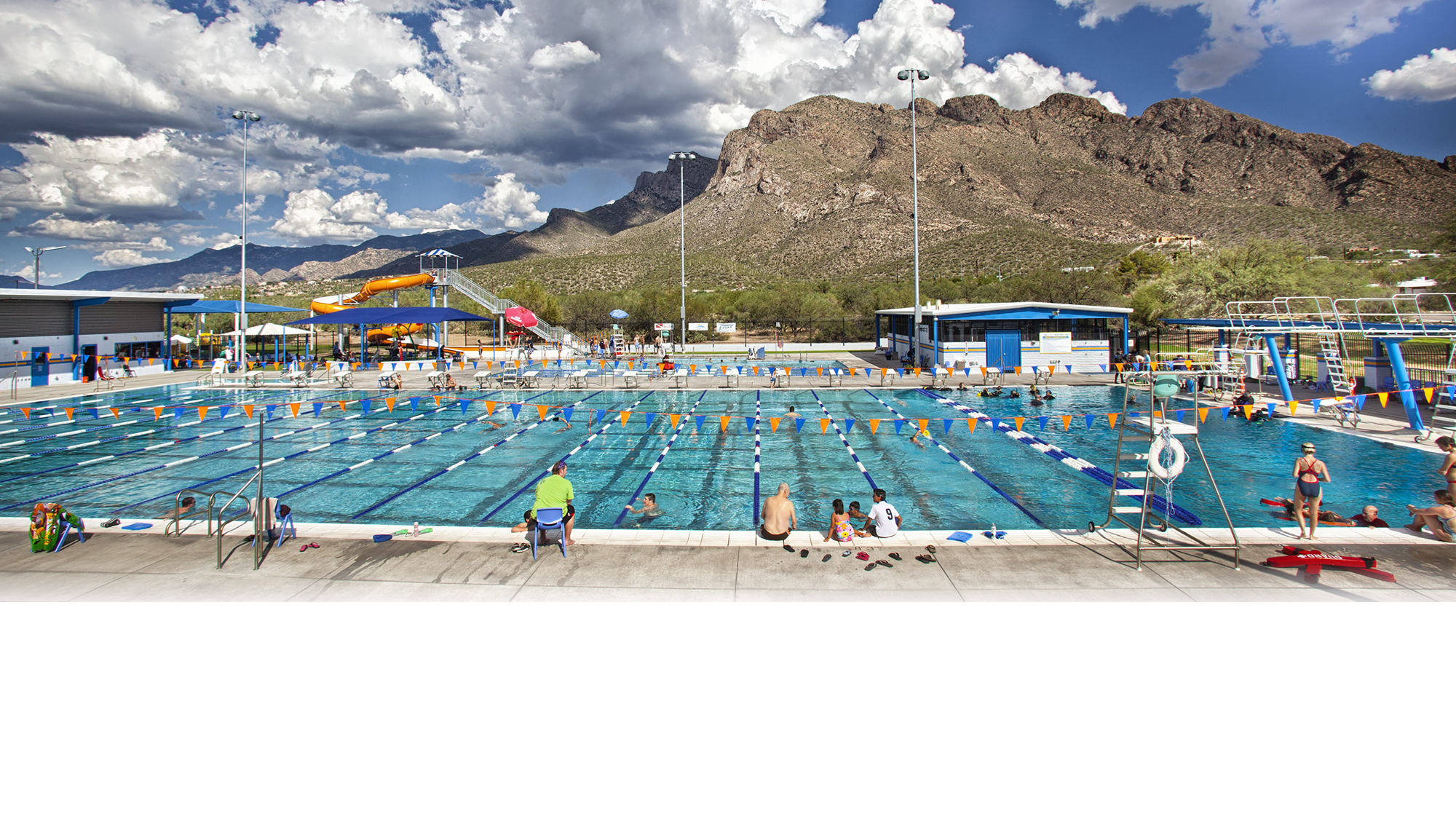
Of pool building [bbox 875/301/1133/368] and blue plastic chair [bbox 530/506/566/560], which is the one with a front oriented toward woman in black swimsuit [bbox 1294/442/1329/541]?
the pool building

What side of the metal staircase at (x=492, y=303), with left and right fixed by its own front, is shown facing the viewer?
right

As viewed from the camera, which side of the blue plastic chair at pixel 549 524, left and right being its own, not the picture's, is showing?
back

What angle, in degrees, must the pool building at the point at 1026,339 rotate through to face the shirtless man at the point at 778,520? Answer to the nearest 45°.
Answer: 0° — it already faces them

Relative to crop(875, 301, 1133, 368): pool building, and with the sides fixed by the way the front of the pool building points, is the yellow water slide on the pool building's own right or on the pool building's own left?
on the pool building's own right

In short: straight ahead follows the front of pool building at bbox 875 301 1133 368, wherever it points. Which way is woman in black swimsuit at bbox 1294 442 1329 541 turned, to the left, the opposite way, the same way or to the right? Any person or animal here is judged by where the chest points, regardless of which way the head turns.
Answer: the opposite way

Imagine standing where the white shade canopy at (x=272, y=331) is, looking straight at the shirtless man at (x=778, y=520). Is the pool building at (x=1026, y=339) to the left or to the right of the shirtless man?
left

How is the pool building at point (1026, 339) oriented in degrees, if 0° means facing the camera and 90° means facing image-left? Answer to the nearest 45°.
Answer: approximately 0°

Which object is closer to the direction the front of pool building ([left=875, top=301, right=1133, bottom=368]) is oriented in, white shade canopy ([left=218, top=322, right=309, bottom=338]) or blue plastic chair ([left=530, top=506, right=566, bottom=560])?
the blue plastic chair

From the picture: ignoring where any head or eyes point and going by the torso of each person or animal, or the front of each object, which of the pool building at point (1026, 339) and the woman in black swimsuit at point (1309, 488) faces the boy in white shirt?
the pool building

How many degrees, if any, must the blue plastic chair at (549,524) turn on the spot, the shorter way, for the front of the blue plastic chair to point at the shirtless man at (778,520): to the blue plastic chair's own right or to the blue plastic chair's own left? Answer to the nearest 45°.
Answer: approximately 90° to the blue plastic chair's own right
